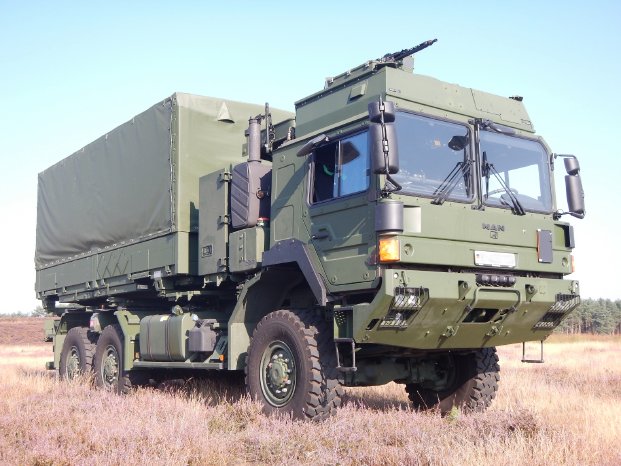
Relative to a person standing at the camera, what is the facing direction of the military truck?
facing the viewer and to the right of the viewer
